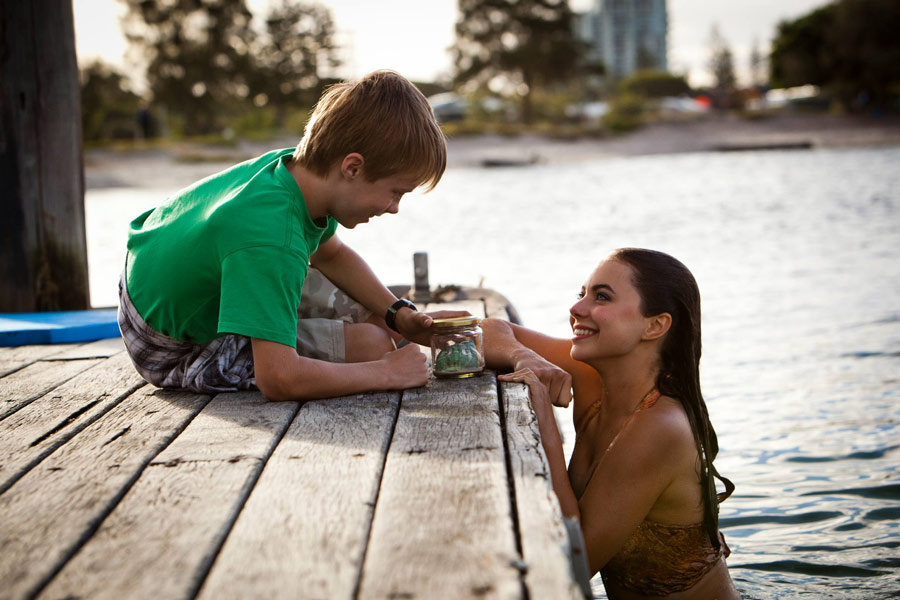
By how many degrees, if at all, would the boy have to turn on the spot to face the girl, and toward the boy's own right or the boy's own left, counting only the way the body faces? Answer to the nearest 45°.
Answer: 0° — they already face them

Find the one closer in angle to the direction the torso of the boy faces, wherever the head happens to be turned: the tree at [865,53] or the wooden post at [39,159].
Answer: the tree

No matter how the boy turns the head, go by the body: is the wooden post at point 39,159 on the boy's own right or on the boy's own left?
on the boy's own left

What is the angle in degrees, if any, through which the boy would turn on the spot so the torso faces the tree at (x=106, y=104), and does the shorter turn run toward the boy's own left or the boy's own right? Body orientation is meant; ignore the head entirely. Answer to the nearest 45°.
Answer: approximately 90° to the boy's own left

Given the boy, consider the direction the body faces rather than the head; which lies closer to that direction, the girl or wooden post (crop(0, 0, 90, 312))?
the girl

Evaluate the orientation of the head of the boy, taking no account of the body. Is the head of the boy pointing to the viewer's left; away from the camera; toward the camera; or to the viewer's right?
to the viewer's right

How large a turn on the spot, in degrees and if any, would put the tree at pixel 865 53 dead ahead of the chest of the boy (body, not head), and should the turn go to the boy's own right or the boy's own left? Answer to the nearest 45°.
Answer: approximately 45° to the boy's own left

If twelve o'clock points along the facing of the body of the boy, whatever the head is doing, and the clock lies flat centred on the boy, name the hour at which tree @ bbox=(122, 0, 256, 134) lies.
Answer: The tree is roughly at 9 o'clock from the boy.

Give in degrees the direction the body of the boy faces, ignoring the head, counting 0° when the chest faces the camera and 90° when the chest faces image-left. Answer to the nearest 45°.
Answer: approximately 270°
